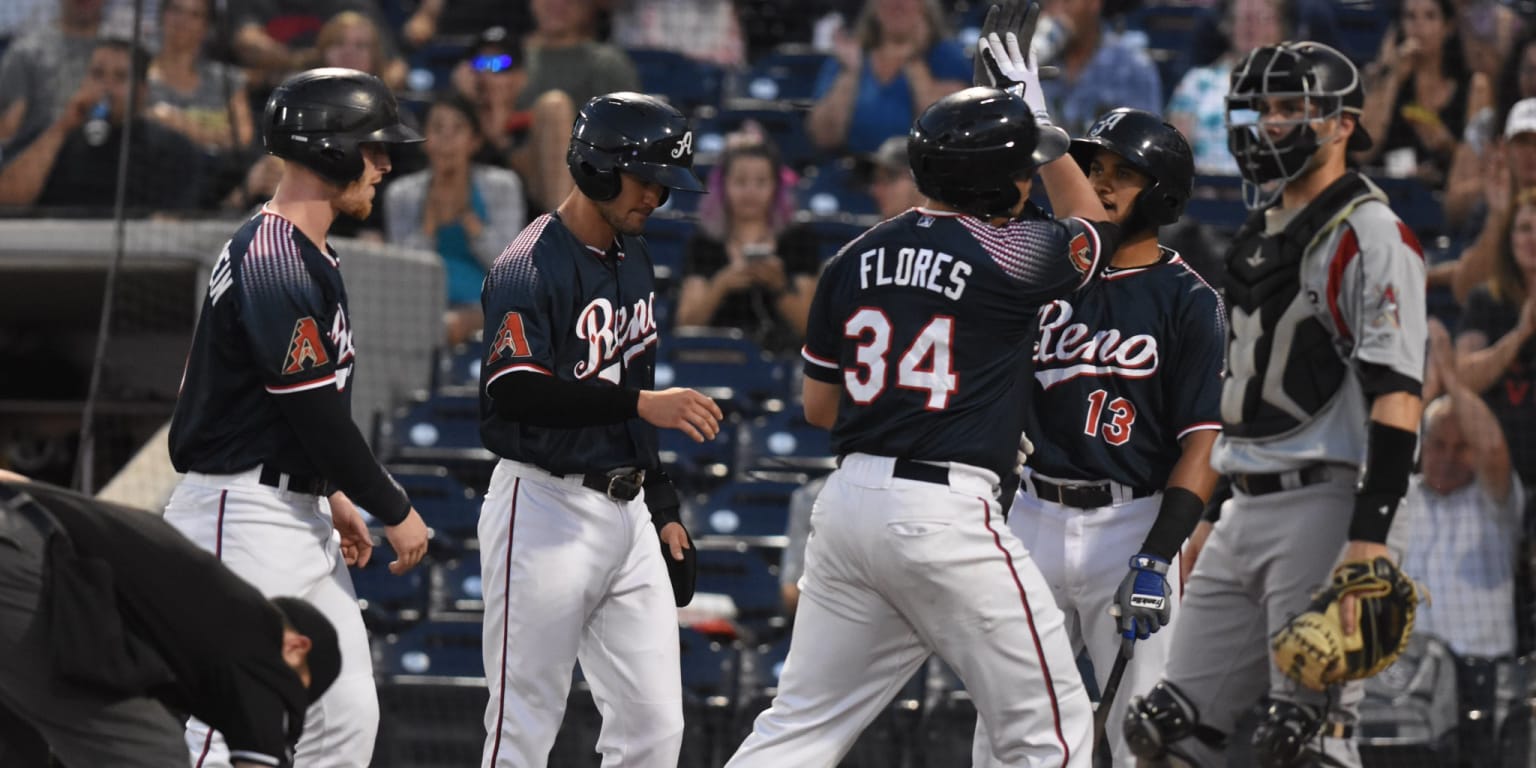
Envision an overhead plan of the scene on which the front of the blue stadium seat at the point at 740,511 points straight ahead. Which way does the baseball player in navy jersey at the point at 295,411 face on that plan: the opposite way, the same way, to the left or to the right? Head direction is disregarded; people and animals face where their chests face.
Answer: to the left

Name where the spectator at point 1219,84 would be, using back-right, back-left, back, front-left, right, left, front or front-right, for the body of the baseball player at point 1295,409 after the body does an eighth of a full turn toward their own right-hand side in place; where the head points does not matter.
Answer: right

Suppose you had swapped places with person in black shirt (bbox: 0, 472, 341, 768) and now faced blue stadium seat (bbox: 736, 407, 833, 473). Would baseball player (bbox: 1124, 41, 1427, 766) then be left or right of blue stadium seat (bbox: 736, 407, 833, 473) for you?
right

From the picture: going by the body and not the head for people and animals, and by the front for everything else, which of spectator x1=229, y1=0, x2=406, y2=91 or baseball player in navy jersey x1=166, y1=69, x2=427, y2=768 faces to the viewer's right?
the baseball player in navy jersey

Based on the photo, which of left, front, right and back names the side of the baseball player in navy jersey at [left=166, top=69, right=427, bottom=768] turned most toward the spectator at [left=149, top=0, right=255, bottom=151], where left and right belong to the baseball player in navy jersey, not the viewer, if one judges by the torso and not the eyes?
left

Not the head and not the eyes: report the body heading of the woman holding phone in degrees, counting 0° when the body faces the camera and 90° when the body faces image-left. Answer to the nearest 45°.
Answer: approximately 0°
